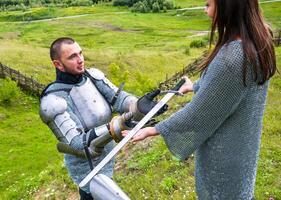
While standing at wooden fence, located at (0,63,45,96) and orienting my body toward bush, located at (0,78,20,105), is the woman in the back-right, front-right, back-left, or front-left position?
front-left

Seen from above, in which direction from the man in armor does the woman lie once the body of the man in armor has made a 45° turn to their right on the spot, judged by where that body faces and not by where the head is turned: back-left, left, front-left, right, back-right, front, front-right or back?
front-left

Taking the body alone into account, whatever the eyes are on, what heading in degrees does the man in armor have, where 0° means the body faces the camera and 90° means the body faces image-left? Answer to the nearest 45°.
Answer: approximately 315°

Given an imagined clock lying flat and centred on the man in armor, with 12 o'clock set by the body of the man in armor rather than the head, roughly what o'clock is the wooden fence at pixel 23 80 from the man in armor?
The wooden fence is roughly at 7 o'clock from the man in armor.

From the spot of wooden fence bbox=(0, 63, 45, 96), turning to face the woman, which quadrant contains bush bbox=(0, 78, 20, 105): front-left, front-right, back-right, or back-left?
front-right

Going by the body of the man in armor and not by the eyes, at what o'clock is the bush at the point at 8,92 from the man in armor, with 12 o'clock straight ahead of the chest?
The bush is roughly at 7 o'clock from the man in armor.
